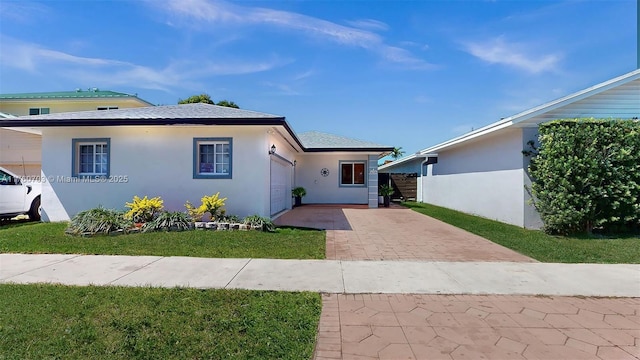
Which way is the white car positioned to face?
to the viewer's right

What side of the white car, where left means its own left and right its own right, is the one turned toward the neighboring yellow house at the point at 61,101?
left

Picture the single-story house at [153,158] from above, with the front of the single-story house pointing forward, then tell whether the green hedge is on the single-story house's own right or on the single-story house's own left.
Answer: on the single-story house's own left

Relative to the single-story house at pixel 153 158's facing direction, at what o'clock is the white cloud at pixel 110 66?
The white cloud is roughly at 5 o'clock from the single-story house.

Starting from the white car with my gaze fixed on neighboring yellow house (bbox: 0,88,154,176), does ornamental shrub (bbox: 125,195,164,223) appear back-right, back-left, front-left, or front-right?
back-right

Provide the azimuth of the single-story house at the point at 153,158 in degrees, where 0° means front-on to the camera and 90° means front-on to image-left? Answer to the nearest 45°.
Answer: approximately 0°

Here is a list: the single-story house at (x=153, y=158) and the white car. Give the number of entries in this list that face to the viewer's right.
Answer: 1

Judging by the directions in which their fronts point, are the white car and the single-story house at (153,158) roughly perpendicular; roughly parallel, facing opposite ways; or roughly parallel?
roughly perpendicular

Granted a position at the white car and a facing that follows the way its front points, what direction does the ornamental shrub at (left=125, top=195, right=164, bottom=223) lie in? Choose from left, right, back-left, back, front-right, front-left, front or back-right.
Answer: front-right
